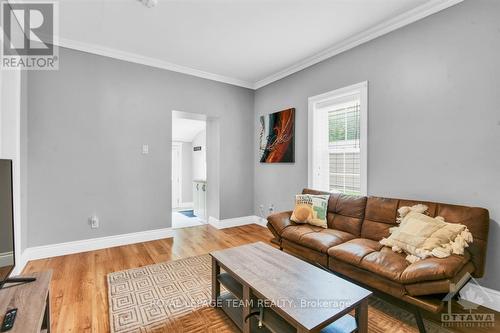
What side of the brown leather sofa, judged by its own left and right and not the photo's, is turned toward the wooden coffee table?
front

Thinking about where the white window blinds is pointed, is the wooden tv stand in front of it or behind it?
in front

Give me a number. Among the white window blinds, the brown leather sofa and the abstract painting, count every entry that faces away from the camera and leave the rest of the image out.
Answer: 0

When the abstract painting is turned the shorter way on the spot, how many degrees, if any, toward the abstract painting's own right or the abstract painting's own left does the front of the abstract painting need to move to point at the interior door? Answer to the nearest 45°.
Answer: approximately 90° to the abstract painting's own right

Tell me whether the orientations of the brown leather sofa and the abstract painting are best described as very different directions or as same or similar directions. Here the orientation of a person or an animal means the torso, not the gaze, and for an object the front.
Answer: same or similar directions

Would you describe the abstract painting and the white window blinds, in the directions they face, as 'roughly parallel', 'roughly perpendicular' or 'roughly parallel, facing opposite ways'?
roughly parallel

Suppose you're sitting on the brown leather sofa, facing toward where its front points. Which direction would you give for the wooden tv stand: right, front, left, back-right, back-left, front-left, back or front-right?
front

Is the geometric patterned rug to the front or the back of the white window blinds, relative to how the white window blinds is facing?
to the front

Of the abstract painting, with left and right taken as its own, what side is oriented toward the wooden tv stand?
front

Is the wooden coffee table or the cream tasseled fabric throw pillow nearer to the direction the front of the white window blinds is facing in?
the wooden coffee table

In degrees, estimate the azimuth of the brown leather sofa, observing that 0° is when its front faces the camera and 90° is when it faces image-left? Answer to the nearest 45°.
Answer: approximately 45°

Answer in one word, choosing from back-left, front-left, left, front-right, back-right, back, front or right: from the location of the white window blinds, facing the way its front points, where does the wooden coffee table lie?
front-left
